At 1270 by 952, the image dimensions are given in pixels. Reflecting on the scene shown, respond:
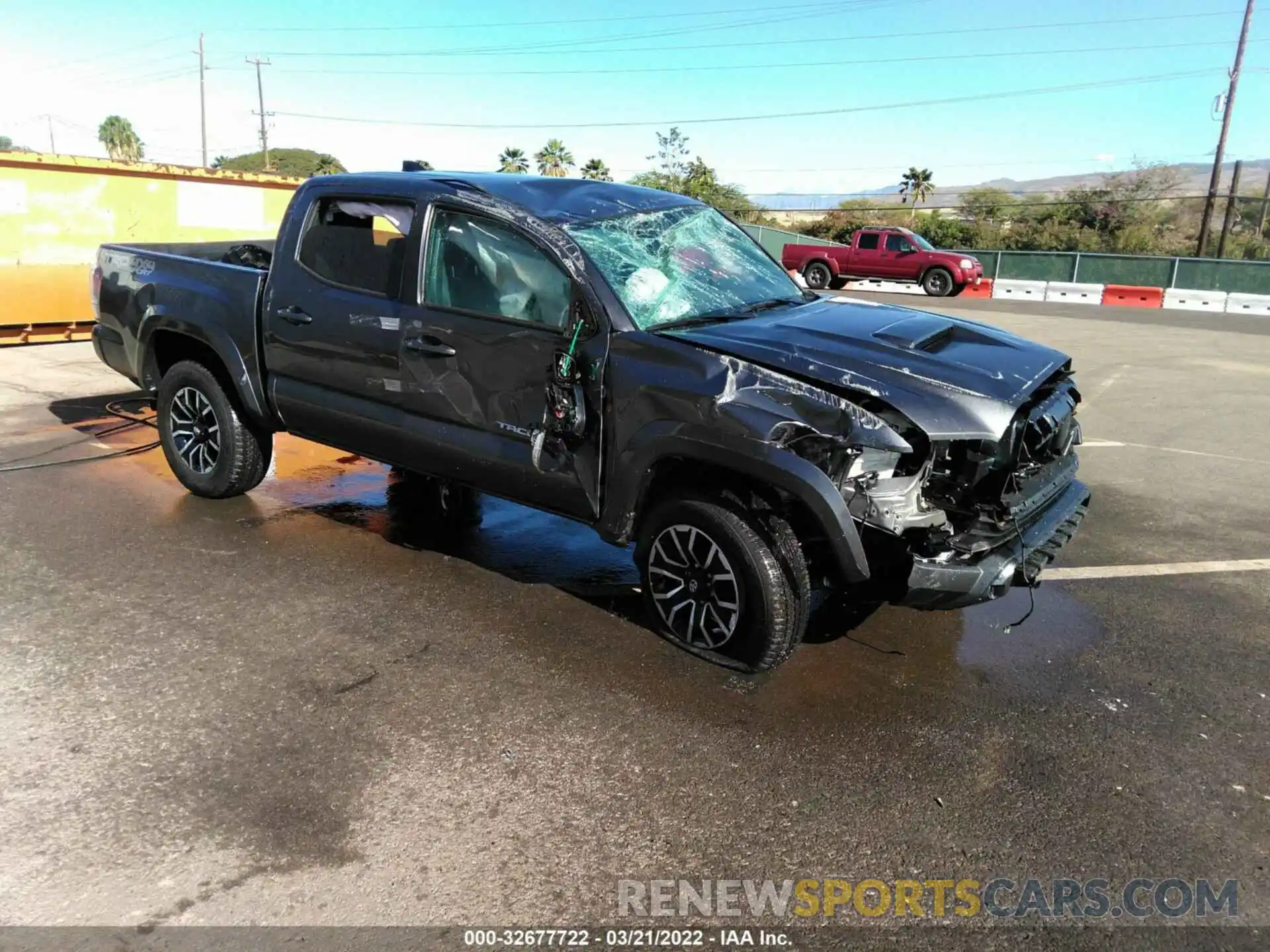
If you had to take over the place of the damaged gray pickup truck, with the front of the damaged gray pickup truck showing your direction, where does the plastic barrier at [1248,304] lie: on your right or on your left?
on your left

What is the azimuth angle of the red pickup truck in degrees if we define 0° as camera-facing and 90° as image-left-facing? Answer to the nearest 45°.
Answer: approximately 270°

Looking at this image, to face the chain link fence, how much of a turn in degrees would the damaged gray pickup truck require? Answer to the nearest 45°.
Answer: approximately 90° to its left

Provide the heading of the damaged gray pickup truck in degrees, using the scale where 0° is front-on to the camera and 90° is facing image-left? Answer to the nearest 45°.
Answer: approximately 315°

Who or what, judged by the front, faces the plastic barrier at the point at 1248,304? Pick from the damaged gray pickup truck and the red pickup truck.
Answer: the red pickup truck

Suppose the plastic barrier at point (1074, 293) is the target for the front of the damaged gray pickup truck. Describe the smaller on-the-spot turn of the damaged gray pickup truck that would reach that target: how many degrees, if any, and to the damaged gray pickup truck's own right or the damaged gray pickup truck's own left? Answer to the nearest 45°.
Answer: approximately 90° to the damaged gray pickup truck's own left

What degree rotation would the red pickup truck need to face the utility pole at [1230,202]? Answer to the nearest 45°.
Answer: approximately 45° to its left

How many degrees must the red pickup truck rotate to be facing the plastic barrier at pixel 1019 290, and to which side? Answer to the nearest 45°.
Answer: approximately 45° to its left

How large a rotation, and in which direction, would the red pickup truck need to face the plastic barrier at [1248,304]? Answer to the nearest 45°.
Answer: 0° — it already faces it
